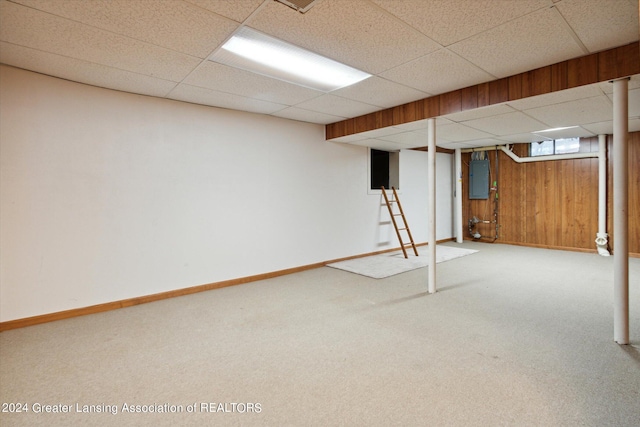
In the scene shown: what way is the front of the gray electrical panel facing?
toward the camera

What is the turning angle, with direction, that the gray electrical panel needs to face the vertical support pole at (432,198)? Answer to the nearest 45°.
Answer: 0° — it already faces it

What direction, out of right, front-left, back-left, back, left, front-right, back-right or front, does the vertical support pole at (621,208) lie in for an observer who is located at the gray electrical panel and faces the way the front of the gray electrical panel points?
front

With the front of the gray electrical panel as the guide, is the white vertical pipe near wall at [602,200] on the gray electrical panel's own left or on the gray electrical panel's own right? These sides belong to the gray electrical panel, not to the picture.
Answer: on the gray electrical panel's own left

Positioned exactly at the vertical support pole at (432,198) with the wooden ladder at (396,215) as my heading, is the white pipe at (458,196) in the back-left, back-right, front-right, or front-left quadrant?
front-right

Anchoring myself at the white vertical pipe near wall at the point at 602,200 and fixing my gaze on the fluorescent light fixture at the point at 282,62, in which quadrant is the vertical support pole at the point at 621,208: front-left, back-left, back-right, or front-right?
front-left

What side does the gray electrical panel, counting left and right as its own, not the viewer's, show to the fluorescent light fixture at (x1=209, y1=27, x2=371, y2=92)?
front

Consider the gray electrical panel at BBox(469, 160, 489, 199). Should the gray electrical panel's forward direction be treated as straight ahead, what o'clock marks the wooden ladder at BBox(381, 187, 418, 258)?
The wooden ladder is roughly at 1 o'clock from the gray electrical panel.

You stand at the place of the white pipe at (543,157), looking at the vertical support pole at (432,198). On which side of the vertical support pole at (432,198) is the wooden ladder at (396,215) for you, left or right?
right

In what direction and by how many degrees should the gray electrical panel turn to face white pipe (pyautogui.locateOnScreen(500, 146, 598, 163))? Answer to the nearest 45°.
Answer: approximately 45° to its left
